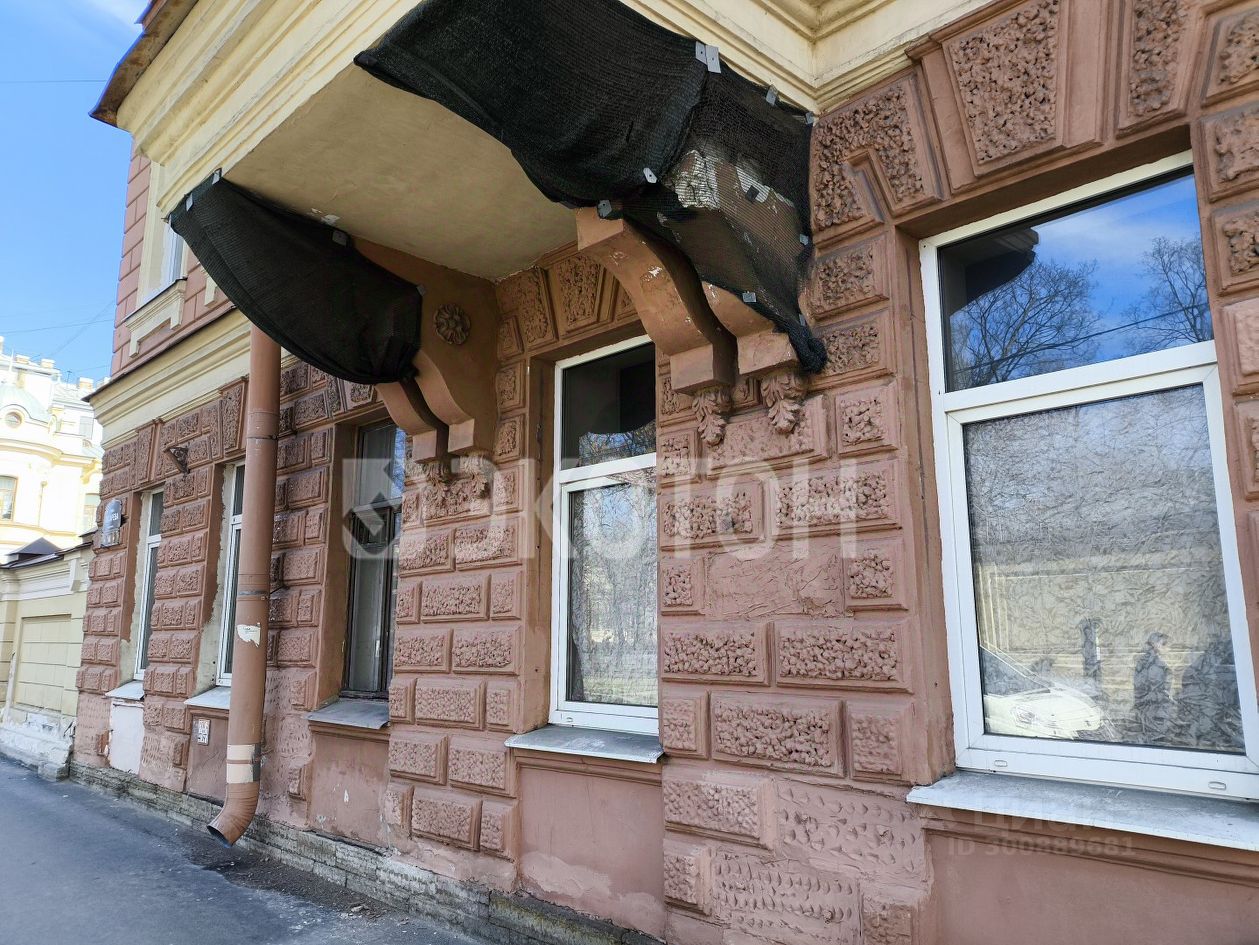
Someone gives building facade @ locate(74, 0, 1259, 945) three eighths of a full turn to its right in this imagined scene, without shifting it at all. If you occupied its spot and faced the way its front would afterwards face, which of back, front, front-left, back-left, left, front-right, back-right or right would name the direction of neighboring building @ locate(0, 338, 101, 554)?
front-left

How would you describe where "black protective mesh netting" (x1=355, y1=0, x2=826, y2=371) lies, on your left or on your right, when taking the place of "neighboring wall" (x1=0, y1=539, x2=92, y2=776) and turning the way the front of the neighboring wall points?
on your left

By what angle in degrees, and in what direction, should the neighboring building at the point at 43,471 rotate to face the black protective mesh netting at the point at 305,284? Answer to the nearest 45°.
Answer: approximately 45° to its left

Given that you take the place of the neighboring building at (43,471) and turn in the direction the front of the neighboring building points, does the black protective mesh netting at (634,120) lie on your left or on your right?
on your left

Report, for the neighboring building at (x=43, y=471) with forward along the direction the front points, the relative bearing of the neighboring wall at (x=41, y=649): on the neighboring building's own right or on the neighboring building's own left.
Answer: on the neighboring building's own left

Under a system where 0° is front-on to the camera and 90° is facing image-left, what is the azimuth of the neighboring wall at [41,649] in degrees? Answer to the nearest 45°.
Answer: approximately 45°

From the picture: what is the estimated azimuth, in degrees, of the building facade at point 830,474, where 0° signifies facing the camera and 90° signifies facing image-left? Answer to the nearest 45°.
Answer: approximately 45°

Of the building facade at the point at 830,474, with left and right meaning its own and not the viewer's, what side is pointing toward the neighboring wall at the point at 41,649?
right

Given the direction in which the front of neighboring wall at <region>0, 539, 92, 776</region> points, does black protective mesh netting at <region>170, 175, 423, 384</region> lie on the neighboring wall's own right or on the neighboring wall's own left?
on the neighboring wall's own left

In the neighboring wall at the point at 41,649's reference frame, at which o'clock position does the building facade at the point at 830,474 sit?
The building facade is roughly at 10 o'clock from the neighboring wall.

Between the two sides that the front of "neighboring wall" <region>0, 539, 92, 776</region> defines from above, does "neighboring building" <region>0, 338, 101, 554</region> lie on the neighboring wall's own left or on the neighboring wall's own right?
on the neighboring wall's own right
